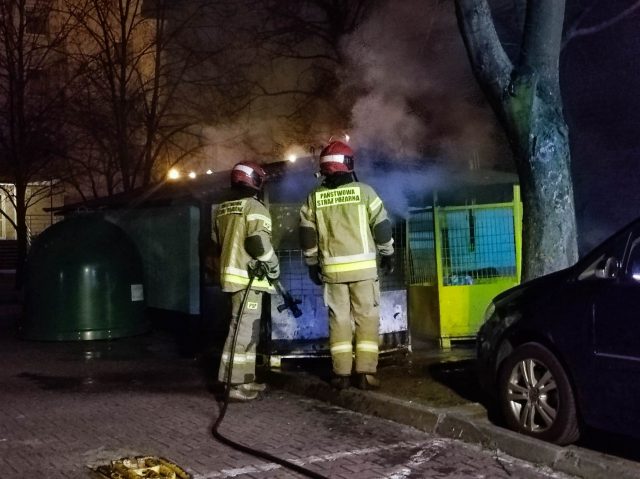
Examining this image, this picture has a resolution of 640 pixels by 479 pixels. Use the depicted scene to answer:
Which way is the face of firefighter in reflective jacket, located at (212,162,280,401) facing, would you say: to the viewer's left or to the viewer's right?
to the viewer's right

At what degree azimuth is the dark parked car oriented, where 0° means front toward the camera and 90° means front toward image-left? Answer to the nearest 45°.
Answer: approximately 135°

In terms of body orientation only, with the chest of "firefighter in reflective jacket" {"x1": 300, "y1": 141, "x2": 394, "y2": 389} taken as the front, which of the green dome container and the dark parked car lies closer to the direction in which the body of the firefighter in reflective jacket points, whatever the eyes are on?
the green dome container

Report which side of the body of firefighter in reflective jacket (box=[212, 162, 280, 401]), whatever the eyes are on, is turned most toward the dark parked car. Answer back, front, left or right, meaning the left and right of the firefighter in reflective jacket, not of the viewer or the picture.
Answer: right

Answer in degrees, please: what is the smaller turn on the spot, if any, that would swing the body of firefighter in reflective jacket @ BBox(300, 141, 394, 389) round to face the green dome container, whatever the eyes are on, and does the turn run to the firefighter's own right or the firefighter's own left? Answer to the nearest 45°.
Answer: approximately 45° to the firefighter's own left

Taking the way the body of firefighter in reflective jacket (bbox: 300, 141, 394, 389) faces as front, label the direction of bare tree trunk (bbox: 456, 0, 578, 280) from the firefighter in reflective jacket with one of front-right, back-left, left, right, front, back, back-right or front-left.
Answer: right

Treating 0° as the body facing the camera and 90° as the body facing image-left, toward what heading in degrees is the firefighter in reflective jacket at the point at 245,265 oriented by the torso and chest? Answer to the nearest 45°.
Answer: approximately 225°

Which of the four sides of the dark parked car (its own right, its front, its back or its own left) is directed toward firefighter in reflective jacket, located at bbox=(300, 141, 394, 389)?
front

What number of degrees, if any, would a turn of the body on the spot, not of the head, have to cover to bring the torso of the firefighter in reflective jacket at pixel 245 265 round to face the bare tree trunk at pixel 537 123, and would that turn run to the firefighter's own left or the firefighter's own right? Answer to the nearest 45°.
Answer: approximately 45° to the firefighter's own right

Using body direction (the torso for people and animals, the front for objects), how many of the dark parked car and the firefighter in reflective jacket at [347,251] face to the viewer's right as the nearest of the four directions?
0

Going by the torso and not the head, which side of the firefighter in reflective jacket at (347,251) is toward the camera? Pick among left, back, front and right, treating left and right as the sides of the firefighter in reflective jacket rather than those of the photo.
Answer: back

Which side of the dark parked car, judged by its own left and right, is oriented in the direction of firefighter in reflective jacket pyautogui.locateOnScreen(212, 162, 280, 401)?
front

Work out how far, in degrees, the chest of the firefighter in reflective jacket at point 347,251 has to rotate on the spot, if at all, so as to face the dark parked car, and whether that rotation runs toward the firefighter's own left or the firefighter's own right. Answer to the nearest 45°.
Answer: approximately 135° to the firefighter's own right
